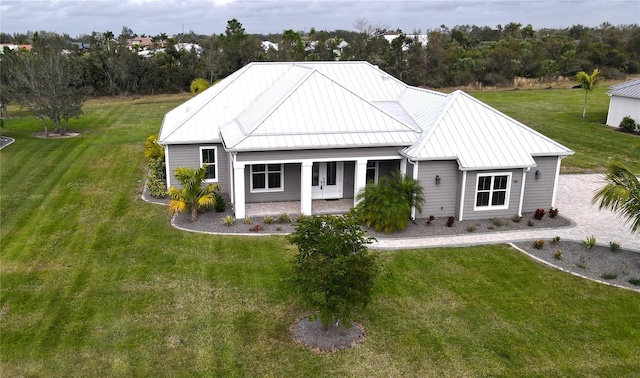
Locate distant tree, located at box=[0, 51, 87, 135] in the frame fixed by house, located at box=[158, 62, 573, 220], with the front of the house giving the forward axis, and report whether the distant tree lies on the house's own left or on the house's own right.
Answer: on the house's own right

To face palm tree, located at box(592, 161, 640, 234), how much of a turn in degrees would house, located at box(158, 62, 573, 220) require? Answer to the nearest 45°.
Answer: approximately 45° to its left

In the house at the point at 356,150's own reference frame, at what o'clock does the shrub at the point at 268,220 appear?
The shrub is roughly at 2 o'clock from the house.

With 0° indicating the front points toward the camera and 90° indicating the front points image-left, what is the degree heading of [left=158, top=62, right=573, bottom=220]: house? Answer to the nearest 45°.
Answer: approximately 0°

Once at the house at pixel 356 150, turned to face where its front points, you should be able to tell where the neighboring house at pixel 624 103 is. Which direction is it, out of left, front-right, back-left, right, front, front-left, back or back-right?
back-left

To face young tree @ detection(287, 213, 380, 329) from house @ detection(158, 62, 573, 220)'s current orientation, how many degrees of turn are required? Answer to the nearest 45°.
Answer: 0° — it already faces it

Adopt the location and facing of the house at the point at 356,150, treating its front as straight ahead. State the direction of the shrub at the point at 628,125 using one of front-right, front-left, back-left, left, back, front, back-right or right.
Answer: back-left

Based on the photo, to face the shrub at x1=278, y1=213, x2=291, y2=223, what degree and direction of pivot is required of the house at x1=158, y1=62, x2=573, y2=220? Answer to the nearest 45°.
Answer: approximately 45° to its right

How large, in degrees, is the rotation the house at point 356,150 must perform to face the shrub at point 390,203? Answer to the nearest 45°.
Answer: approximately 45° to its left
